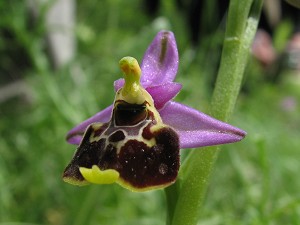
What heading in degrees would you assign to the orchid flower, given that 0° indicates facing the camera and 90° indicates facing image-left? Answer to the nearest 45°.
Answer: approximately 45°
